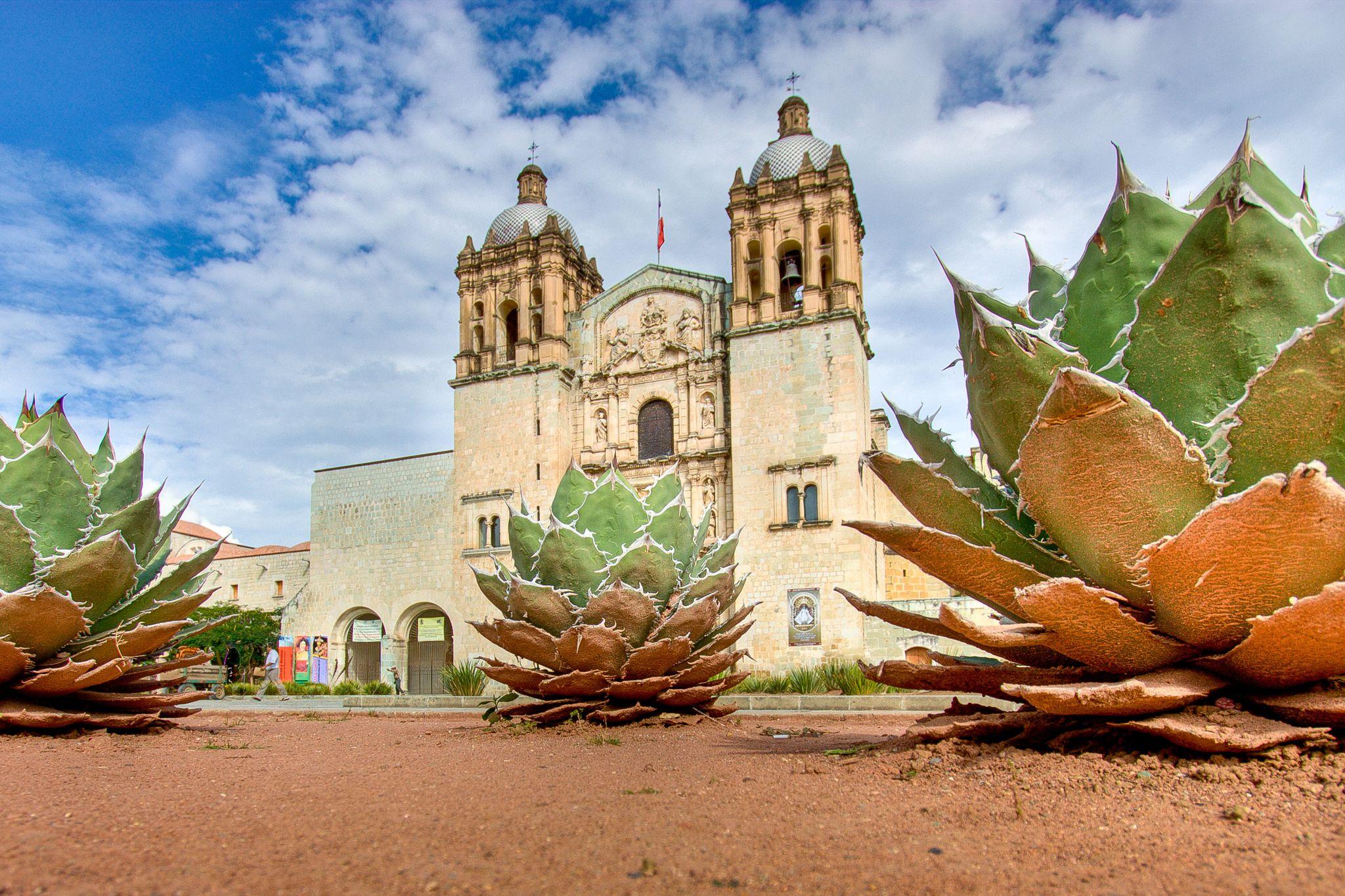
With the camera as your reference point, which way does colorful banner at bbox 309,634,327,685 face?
facing the viewer

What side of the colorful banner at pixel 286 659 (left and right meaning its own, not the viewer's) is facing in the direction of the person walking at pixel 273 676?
front

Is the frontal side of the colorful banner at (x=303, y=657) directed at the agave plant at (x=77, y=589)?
yes

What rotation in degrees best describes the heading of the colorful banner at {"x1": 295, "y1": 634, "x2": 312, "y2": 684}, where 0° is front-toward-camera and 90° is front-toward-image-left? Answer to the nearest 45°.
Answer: approximately 0°

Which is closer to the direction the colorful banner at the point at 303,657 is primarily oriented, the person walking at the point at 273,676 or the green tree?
the person walking

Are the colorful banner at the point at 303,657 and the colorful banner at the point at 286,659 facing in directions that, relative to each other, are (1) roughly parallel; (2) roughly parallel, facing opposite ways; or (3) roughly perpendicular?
roughly parallel

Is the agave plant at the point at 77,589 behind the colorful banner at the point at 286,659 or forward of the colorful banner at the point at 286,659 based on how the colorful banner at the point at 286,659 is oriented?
forward

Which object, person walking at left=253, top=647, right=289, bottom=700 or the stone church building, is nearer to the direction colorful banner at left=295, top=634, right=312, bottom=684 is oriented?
the person walking

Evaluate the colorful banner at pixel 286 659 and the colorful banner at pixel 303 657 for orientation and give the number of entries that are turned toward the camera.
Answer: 2

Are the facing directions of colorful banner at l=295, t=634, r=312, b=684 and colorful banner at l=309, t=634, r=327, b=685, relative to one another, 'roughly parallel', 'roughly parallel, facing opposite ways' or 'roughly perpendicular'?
roughly parallel

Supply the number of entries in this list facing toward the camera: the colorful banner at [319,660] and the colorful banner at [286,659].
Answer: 2

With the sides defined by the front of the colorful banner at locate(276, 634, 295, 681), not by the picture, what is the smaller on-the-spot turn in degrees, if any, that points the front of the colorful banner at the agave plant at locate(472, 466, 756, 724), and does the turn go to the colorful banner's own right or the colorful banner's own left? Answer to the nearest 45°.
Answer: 0° — it already faces it

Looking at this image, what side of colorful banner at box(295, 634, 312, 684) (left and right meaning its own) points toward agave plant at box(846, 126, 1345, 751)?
front

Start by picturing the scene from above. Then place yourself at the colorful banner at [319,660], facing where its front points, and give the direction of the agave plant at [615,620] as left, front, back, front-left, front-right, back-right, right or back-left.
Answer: front

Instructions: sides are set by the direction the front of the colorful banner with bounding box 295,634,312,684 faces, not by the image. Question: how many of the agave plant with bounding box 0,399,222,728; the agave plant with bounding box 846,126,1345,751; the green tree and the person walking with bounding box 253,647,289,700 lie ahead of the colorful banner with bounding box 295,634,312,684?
3
